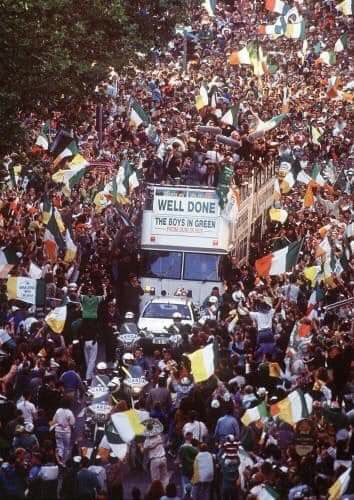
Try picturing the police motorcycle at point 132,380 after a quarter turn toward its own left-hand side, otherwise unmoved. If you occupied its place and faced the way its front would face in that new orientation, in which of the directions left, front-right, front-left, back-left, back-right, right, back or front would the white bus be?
left

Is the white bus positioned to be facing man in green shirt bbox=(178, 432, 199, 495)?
yes

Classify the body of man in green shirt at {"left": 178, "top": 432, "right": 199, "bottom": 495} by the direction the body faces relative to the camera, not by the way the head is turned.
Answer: away from the camera

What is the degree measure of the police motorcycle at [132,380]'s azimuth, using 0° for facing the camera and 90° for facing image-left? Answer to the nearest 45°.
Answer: approximately 0°

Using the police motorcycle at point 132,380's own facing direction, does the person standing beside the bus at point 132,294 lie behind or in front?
behind

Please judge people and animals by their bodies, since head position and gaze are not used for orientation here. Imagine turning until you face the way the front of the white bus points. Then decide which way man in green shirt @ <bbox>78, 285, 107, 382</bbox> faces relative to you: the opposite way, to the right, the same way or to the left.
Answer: the opposite way

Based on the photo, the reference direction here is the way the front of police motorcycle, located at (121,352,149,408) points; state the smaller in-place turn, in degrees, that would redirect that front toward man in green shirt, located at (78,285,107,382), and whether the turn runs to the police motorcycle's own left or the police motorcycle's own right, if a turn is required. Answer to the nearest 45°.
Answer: approximately 180°

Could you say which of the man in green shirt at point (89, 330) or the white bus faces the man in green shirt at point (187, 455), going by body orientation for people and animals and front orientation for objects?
the white bus

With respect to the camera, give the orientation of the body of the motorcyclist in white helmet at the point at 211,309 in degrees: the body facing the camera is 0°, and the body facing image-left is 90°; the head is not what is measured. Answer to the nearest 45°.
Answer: approximately 45°
